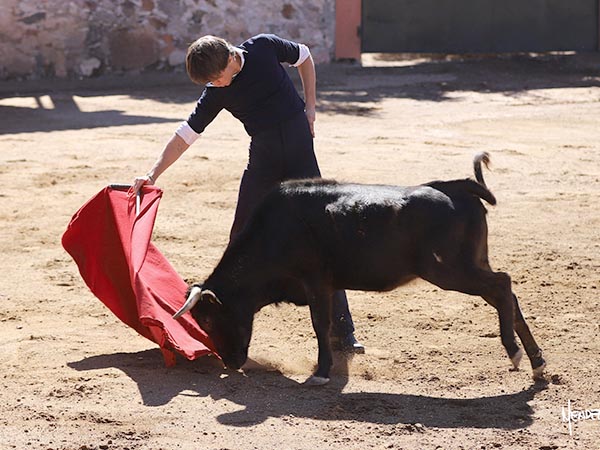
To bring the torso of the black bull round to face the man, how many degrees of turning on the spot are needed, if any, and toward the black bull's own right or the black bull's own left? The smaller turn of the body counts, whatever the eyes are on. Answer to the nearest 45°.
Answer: approximately 45° to the black bull's own right

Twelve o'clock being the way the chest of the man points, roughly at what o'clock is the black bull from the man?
The black bull is roughly at 11 o'clock from the man.

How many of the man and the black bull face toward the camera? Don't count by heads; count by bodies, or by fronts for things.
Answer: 1

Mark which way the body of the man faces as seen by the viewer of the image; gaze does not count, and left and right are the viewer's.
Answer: facing the viewer

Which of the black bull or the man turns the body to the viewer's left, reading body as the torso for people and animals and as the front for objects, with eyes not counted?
the black bull

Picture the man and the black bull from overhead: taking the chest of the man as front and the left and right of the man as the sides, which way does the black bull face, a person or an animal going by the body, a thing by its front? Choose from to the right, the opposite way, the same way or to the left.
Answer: to the right

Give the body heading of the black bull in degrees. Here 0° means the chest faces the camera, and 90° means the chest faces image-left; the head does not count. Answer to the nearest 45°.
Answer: approximately 90°
